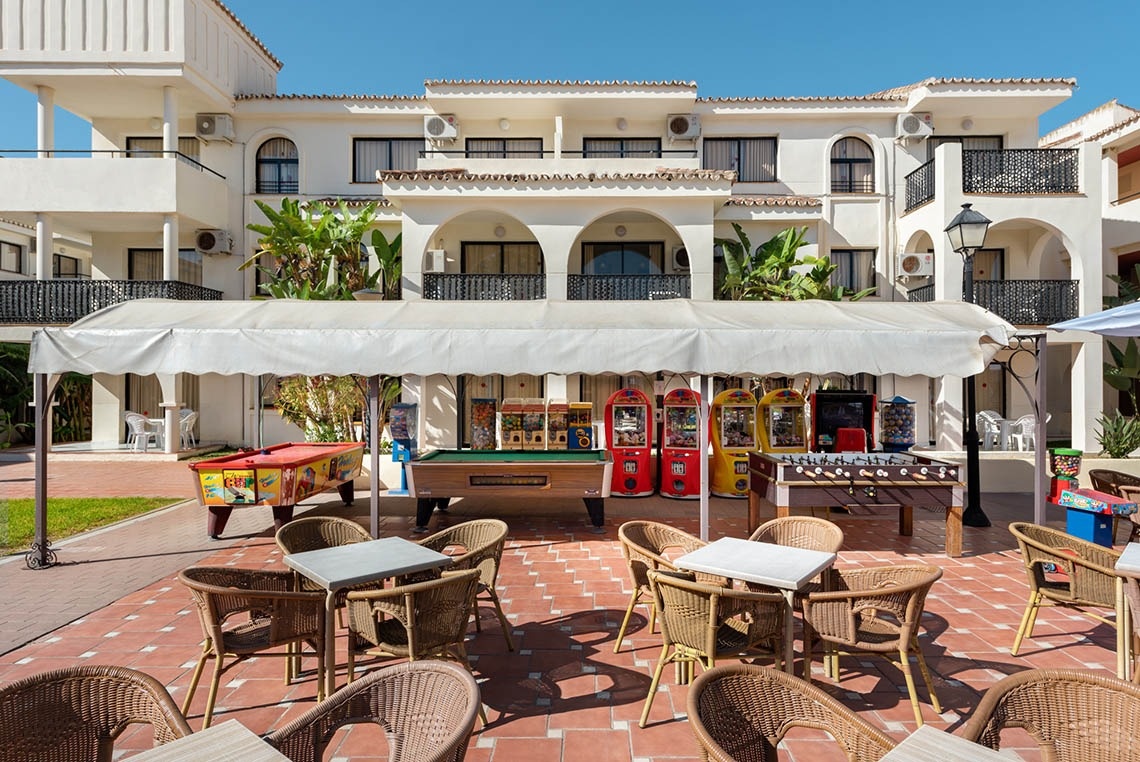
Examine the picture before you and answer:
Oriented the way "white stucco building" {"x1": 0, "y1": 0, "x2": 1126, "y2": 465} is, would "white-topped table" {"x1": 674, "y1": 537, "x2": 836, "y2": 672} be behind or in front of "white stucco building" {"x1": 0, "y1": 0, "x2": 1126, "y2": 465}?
in front

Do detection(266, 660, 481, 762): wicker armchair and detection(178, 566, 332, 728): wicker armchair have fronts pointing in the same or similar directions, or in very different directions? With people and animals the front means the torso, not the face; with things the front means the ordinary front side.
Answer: very different directions

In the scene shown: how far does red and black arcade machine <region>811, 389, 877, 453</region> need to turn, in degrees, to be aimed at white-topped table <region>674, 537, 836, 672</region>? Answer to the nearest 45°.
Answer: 0° — it already faces it

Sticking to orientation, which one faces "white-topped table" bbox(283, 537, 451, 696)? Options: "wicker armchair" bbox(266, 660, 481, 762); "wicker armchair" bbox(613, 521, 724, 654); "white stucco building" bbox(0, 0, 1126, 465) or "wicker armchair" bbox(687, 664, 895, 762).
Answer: the white stucco building

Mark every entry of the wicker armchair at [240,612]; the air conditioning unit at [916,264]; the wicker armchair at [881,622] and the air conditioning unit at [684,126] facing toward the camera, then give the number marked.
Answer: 2

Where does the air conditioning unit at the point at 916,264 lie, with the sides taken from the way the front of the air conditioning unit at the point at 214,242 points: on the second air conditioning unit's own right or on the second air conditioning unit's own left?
on the second air conditioning unit's own left

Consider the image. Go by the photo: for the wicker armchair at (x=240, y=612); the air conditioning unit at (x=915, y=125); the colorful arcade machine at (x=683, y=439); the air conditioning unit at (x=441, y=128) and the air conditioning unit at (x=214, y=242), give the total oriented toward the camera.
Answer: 4

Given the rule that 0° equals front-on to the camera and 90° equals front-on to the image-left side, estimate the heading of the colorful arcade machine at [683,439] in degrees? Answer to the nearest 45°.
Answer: approximately 0°

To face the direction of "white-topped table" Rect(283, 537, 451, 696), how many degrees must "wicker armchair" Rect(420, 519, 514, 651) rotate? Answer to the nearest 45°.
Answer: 0° — it already faces it
